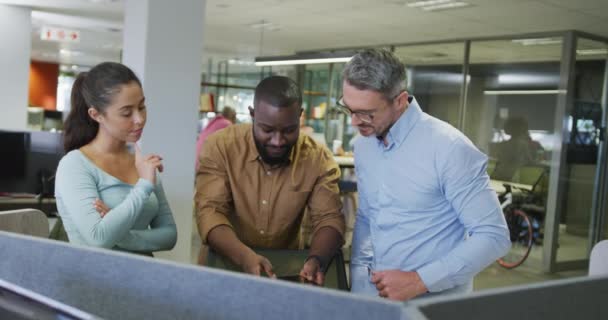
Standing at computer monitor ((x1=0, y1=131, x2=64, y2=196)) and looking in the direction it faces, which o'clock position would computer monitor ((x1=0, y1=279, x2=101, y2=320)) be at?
computer monitor ((x1=0, y1=279, x2=101, y2=320)) is roughly at 12 o'clock from computer monitor ((x1=0, y1=131, x2=64, y2=196)).

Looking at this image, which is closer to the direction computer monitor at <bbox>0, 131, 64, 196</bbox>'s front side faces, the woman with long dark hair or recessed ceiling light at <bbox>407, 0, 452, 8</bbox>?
the woman with long dark hair

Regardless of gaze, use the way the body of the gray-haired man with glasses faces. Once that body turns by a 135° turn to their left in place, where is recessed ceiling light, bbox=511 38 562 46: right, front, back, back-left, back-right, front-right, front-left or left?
left

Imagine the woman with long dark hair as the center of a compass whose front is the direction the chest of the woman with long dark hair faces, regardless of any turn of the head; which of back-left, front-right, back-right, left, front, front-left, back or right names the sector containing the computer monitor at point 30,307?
front-right

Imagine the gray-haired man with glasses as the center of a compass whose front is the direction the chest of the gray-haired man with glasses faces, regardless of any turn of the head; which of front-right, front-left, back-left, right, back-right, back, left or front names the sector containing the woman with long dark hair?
front-right

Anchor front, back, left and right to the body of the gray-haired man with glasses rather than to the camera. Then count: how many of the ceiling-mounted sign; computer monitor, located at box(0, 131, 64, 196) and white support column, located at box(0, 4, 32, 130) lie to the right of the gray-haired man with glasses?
3

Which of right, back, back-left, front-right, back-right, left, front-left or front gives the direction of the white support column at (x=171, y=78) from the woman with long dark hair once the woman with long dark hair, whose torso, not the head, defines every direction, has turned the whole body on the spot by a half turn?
front-right

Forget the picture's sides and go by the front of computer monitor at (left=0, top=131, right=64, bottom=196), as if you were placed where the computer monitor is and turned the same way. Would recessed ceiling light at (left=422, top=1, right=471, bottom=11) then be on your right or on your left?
on your left

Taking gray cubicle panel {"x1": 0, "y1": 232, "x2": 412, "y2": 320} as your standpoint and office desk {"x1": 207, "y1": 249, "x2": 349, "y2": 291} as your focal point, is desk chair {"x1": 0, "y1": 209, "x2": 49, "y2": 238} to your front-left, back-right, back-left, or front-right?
front-left

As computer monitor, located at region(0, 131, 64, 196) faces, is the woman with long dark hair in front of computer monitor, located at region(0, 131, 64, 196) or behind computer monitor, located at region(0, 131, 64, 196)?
in front

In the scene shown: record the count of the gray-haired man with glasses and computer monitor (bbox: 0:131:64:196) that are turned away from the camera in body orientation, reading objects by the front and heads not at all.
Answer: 0

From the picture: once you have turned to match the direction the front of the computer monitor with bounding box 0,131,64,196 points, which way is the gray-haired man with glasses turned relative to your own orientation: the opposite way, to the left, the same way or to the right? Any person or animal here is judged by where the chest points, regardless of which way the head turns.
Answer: to the right

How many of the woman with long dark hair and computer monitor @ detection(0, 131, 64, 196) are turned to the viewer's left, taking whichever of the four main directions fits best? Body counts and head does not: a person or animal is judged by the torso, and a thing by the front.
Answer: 0

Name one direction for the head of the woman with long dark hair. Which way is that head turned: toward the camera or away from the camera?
toward the camera

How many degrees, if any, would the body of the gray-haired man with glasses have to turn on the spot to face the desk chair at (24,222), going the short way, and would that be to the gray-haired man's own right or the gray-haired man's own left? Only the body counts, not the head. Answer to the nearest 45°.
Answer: approximately 45° to the gray-haired man's own right

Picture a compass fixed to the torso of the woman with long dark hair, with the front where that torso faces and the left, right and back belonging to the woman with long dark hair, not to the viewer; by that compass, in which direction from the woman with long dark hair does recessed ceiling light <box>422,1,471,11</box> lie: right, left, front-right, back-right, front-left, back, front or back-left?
left

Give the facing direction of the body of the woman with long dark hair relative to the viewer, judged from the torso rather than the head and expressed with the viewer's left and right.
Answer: facing the viewer and to the right of the viewer

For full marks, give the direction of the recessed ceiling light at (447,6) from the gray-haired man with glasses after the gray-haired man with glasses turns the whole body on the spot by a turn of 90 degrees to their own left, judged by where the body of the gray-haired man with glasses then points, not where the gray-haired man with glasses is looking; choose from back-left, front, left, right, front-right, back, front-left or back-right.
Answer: back-left

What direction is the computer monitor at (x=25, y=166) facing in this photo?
toward the camera

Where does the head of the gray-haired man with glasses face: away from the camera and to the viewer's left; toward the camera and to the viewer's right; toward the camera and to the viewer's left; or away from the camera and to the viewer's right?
toward the camera and to the viewer's left
